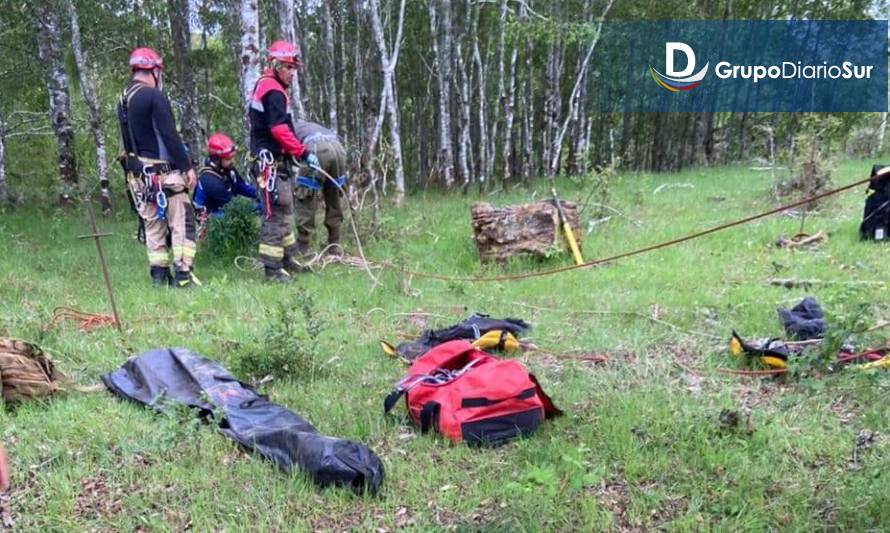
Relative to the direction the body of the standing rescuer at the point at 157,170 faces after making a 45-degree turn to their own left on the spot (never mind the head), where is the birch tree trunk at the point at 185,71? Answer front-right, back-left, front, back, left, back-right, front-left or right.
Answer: front

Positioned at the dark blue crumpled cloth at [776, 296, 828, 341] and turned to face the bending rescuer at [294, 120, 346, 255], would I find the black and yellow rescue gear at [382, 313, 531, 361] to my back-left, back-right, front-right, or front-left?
front-left

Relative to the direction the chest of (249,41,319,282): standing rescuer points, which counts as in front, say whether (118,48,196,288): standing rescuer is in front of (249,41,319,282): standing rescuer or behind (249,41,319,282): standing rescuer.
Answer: behind

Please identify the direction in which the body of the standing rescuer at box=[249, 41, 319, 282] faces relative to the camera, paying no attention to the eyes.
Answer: to the viewer's right

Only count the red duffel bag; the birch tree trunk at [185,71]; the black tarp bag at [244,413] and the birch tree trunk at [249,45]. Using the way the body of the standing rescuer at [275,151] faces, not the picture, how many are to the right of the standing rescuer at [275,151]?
2

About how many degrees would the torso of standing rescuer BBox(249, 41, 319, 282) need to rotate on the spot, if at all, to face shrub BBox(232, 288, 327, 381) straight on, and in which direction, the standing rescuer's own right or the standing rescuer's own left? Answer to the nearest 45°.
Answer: approximately 90° to the standing rescuer's own right

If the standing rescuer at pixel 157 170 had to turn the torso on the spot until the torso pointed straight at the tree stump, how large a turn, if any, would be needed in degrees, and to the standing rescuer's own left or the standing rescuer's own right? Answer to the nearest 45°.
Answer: approximately 45° to the standing rescuer's own right

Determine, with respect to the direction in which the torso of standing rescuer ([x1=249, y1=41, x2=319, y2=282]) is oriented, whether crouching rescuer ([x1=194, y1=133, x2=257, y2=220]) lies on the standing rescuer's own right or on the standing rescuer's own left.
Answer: on the standing rescuer's own left

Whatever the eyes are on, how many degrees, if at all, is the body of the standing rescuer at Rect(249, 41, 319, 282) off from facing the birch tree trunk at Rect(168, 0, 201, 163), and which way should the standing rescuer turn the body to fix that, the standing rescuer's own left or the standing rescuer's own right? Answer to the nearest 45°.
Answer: approximately 90° to the standing rescuer's own left

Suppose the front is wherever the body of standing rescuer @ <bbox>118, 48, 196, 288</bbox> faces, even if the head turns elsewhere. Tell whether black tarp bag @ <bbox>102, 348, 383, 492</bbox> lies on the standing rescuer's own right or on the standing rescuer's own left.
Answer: on the standing rescuer's own right

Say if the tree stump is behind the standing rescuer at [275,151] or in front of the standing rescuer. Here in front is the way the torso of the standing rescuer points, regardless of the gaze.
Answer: in front

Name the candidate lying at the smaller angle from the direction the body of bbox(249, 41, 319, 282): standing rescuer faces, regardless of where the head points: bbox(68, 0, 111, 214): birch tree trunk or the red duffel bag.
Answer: the red duffel bag

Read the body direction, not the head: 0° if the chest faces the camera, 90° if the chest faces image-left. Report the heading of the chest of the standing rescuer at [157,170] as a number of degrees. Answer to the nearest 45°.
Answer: approximately 225°
